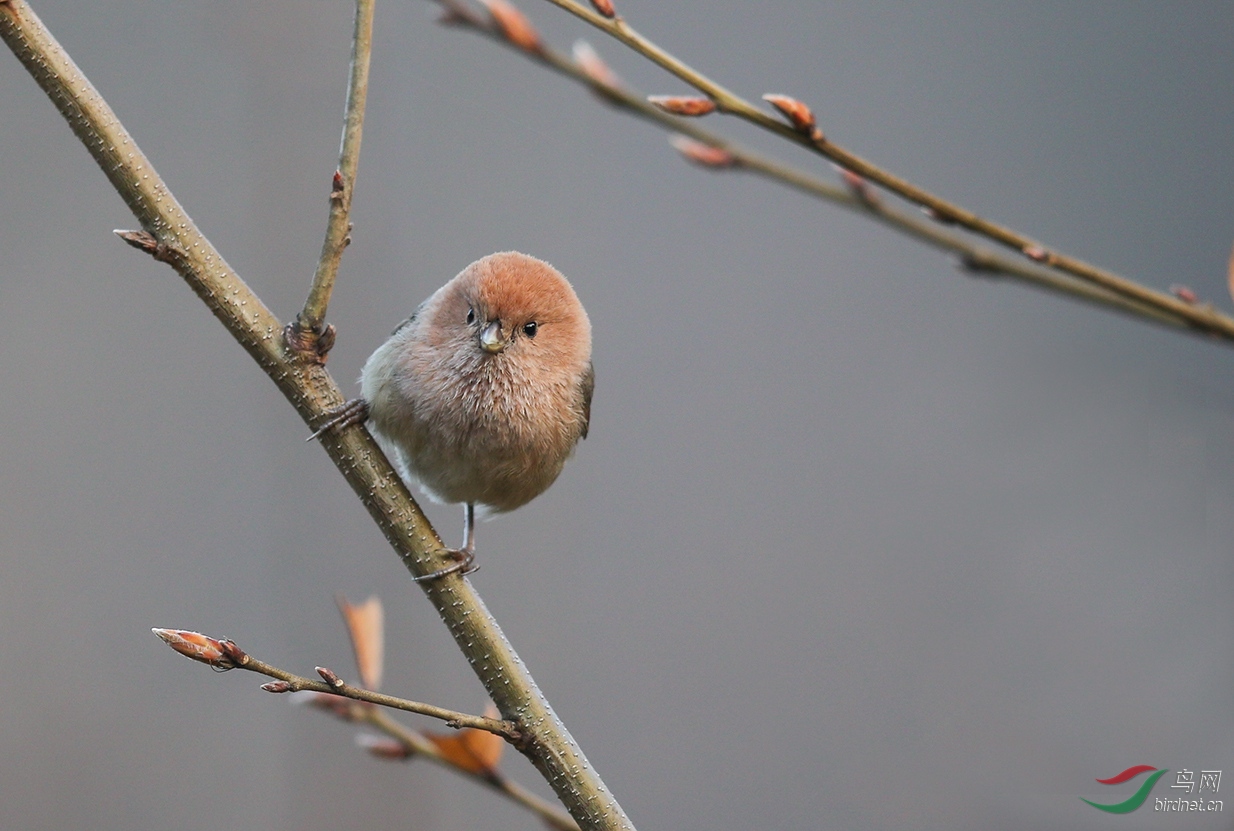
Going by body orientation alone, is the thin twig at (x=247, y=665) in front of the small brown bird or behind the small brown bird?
in front

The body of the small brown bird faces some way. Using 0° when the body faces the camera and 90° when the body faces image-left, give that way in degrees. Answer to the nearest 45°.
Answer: approximately 0°
